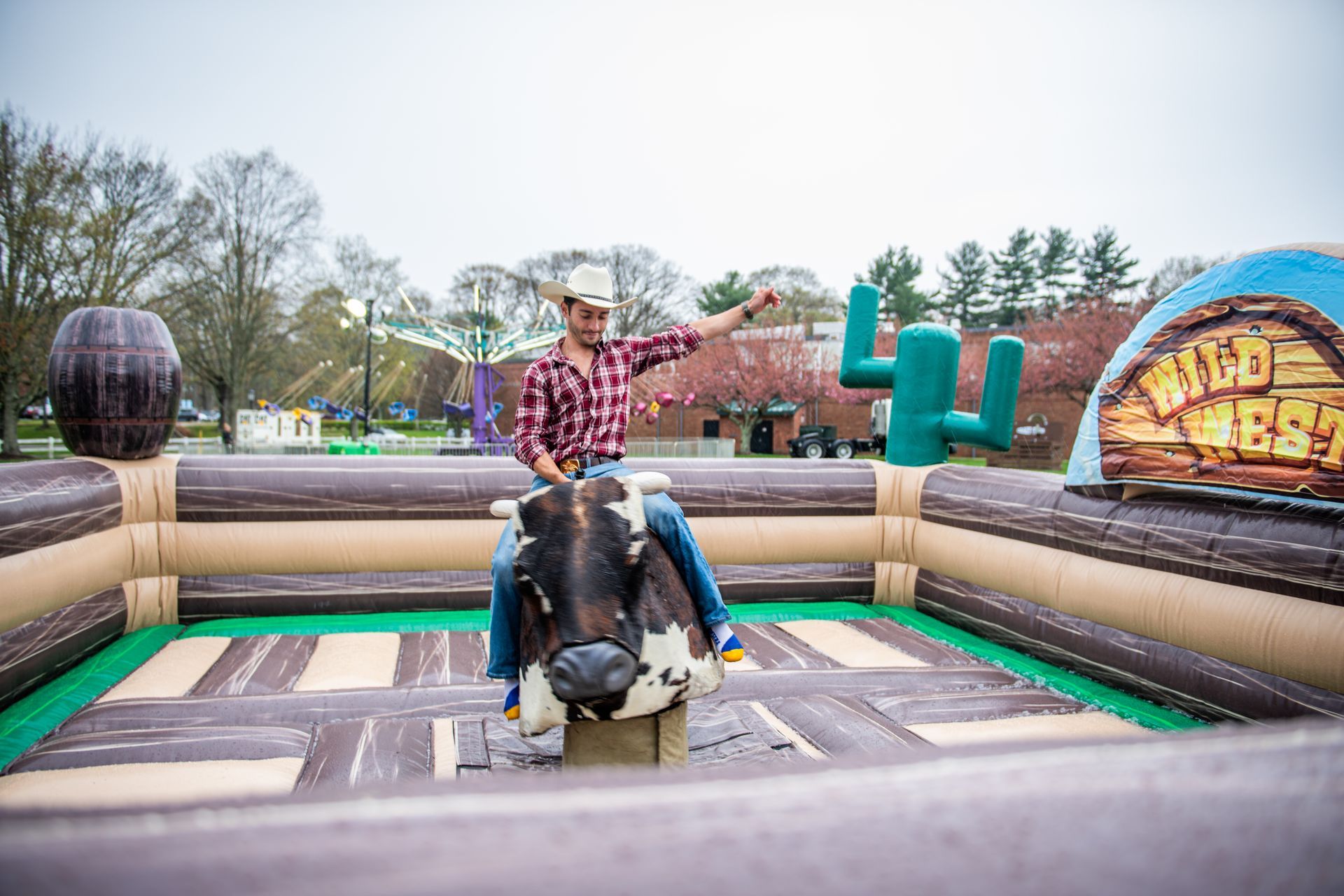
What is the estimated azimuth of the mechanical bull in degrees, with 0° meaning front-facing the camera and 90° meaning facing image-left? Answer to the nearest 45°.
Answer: approximately 0°

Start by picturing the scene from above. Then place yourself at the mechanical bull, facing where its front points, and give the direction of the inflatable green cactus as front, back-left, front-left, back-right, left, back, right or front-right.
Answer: back-left

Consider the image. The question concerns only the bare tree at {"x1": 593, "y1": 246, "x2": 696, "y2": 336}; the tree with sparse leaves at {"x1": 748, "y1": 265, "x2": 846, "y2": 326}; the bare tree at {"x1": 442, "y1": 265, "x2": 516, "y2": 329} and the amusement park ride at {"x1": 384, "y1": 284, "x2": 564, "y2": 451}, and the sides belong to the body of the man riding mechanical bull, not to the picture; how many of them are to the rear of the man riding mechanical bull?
4

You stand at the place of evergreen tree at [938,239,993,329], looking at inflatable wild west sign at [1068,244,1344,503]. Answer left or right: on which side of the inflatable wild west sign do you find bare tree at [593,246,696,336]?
right

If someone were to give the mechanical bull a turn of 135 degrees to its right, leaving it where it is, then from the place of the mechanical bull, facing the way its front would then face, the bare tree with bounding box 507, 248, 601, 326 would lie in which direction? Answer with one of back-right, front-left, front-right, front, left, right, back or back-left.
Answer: front-right

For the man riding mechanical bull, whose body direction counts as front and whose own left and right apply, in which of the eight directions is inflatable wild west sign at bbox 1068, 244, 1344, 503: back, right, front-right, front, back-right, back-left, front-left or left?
left

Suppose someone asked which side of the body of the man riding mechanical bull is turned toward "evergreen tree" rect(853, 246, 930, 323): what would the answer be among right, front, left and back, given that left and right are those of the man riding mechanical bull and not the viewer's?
back

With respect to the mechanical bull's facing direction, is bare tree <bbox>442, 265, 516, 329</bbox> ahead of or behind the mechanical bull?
behind

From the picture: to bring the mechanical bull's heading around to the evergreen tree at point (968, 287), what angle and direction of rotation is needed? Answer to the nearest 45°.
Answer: approximately 135° to its left

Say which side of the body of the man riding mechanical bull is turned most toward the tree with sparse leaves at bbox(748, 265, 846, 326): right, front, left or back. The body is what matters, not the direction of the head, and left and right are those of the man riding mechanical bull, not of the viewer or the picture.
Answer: back

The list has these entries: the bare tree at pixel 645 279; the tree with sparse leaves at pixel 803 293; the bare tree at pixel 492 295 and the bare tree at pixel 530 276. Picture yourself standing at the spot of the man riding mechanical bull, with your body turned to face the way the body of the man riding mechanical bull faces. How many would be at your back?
4

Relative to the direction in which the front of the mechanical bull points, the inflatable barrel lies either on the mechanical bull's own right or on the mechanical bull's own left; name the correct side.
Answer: on the mechanical bull's own right

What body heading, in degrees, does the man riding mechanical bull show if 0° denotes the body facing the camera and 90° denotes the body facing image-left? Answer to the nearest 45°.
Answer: approximately 0°

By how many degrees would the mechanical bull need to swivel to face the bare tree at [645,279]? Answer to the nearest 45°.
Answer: approximately 180°

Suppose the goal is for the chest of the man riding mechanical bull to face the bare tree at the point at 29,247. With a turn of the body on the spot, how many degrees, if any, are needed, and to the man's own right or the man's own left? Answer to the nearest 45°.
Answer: approximately 135° to the man's own right
